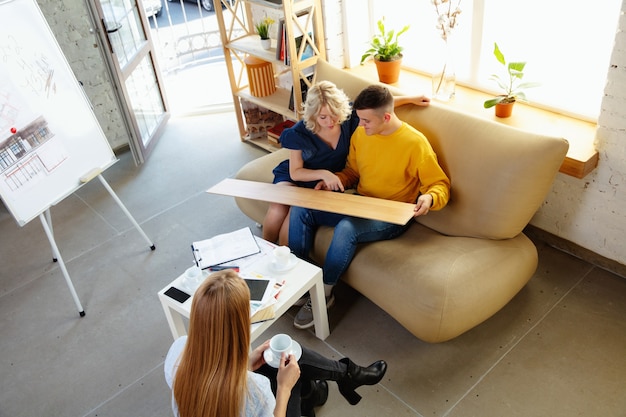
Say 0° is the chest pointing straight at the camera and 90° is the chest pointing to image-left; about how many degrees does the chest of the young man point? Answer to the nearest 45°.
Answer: approximately 45°

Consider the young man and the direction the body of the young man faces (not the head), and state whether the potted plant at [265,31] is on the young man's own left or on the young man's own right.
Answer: on the young man's own right

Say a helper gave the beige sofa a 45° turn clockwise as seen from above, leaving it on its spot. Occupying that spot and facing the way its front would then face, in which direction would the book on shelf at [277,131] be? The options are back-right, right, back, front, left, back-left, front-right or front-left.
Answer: front-right

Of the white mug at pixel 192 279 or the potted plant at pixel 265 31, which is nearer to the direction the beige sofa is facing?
the white mug

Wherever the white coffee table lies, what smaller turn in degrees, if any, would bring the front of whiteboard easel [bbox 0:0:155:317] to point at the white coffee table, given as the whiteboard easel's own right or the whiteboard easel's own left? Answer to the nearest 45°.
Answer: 0° — it already faces it

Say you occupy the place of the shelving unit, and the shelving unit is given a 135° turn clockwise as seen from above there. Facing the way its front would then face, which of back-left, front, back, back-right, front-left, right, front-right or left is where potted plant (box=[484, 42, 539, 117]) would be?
back-right

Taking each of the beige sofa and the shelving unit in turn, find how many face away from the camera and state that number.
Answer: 0

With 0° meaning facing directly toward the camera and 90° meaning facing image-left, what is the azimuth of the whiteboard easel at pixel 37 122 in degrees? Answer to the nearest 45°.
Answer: approximately 315°

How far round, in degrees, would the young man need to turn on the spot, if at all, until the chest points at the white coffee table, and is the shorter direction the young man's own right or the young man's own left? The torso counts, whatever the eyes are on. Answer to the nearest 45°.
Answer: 0° — they already face it

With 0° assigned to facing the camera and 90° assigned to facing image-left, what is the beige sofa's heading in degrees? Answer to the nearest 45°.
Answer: approximately 45°

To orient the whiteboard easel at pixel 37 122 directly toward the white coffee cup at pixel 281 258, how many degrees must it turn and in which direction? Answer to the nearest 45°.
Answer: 0° — it already faces it

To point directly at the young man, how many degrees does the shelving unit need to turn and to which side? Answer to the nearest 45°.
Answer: approximately 45° to its left
